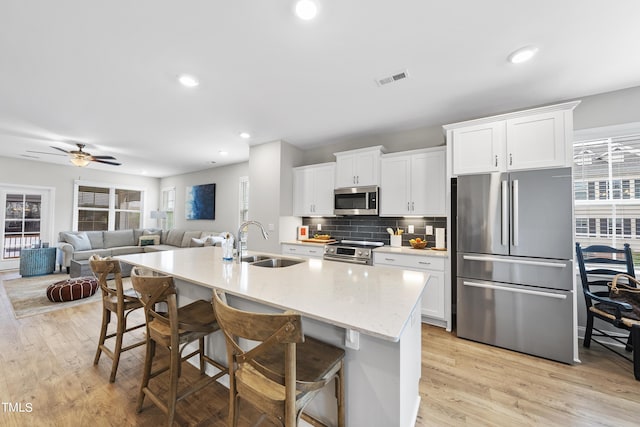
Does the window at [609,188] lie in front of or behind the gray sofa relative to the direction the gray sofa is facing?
in front

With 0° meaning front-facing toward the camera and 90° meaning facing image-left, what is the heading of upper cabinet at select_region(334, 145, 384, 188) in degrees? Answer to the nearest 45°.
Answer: approximately 45°

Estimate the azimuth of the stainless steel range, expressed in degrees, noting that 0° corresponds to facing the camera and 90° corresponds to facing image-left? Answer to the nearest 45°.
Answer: approximately 45°

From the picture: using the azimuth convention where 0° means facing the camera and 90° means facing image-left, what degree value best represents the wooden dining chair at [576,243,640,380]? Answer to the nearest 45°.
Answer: approximately 315°

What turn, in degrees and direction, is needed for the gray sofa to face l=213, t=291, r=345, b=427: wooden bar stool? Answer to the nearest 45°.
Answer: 0° — it already faces it

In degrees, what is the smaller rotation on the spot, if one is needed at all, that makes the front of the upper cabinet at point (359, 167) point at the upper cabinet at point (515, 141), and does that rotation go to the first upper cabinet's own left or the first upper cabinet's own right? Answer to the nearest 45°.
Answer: approximately 90° to the first upper cabinet's own left

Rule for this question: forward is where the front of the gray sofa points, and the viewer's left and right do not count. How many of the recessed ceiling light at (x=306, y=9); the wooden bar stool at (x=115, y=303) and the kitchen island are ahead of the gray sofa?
3

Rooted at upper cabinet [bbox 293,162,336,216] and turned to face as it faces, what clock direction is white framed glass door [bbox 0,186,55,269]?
The white framed glass door is roughly at 2 o'clock from the upper cabinet.

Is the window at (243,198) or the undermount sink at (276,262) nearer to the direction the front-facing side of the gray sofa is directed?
the undermount sink

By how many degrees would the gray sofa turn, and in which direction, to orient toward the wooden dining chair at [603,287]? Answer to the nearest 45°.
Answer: approximately 45° to its left
